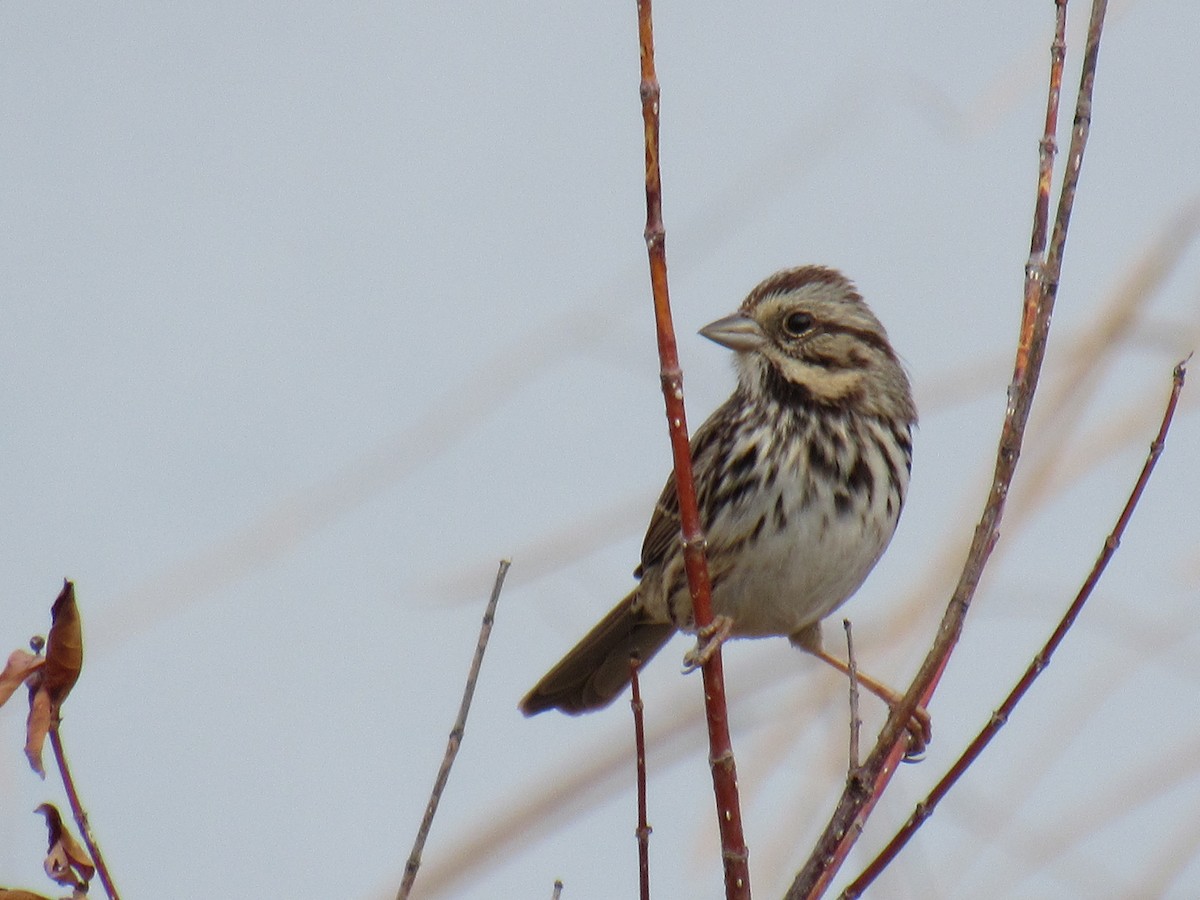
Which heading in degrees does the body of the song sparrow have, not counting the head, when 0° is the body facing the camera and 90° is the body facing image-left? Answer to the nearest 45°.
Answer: approximately 315°

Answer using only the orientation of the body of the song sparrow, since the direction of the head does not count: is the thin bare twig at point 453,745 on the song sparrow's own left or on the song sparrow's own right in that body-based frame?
on the song sparrow's own right

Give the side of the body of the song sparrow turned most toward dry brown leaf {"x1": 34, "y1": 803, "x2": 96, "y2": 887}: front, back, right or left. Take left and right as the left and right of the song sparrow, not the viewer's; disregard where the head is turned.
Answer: right
